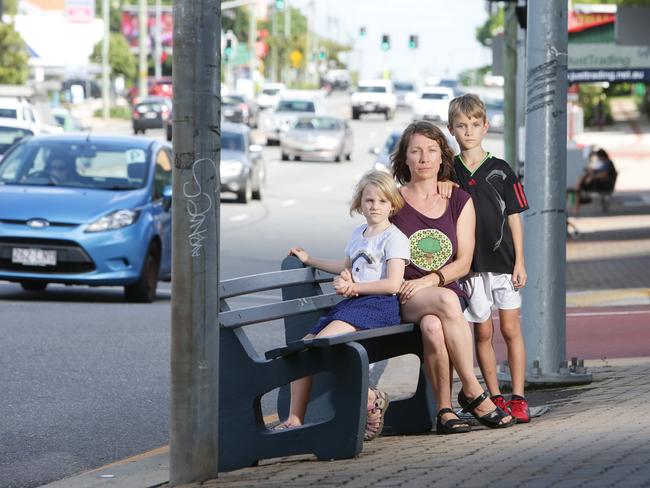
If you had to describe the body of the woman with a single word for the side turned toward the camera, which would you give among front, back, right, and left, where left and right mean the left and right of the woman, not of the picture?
front

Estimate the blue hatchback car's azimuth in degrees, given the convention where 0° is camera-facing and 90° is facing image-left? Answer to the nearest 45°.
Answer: approximately 45°

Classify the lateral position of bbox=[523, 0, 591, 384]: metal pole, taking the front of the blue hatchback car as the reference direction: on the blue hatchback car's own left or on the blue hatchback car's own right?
on the blue hatchback car's own left

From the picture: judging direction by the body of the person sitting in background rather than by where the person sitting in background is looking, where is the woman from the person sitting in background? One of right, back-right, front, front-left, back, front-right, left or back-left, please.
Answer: left

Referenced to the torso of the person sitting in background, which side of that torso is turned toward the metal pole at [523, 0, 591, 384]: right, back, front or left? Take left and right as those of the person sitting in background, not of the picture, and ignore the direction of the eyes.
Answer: left

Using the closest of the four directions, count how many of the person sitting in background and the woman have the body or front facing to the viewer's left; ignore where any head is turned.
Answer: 1

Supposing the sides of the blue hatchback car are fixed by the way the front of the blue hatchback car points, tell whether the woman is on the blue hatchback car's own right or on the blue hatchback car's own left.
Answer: on the blue hatchback car's own left

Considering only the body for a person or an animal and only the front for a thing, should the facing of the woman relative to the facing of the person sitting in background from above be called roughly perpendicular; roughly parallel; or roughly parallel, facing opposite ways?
roughly perpendicular

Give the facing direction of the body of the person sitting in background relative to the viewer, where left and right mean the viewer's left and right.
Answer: facing to the left of the viewer

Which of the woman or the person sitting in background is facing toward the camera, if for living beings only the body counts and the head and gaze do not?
the woman

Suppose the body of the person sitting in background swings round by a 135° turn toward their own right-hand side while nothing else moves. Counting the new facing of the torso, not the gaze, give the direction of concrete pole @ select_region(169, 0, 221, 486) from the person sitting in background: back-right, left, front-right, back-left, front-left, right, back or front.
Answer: back-right

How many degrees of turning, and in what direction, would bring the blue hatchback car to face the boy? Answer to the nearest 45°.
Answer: approximately 45° to its left
